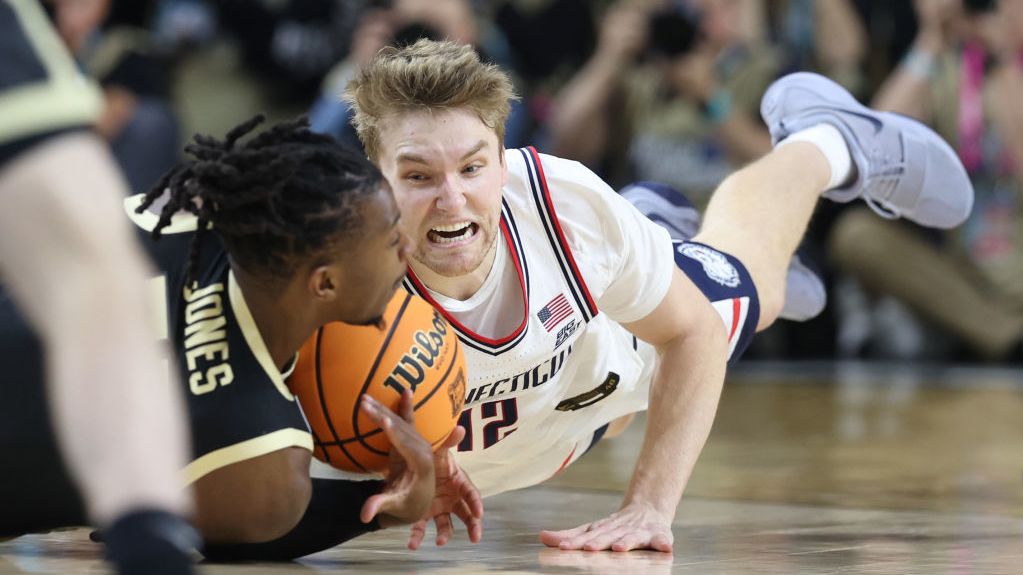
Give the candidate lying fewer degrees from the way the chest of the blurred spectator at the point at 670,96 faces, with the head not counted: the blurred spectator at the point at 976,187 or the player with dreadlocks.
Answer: the player with dreadlocks

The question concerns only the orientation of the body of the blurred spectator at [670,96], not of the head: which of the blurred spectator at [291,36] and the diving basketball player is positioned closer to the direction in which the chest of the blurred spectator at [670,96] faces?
the diving basketball player

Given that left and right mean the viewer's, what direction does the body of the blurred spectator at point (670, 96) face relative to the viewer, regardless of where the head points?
facing the viewer

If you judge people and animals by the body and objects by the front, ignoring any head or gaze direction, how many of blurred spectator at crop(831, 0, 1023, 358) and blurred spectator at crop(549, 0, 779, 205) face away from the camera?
0

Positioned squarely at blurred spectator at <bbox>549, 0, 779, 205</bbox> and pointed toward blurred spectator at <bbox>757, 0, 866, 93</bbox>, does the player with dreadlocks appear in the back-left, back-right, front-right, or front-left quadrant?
back-right

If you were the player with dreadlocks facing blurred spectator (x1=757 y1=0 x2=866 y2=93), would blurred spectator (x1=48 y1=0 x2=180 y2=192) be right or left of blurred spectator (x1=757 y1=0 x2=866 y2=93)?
left

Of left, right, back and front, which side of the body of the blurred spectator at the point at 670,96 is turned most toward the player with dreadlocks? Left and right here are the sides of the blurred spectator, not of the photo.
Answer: front

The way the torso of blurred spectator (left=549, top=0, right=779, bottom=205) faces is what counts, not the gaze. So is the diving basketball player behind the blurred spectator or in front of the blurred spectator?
in front

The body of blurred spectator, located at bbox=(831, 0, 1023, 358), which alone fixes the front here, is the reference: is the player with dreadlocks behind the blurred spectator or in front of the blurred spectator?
in front

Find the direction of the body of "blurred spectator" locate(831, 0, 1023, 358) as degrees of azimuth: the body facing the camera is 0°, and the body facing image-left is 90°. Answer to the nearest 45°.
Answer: approximately 45°
